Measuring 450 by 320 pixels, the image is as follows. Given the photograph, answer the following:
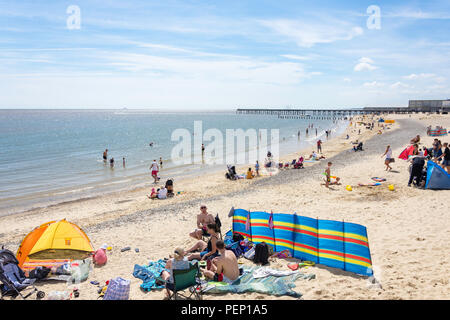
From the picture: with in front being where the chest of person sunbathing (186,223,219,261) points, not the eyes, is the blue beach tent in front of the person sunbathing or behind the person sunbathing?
behind

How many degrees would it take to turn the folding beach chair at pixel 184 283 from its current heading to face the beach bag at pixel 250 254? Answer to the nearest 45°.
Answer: approximately 90° to its right

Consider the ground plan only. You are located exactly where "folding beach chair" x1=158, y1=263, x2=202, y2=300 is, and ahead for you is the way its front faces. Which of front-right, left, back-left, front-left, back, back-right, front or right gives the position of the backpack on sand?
right

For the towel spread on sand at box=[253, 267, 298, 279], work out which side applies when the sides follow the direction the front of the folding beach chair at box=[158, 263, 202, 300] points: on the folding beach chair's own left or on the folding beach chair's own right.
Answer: on the folding beach chair's own right

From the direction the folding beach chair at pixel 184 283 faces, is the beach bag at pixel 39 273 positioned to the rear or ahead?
ahead

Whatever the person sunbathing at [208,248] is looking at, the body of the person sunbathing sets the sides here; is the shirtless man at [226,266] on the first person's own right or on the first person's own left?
on the first person's own left
